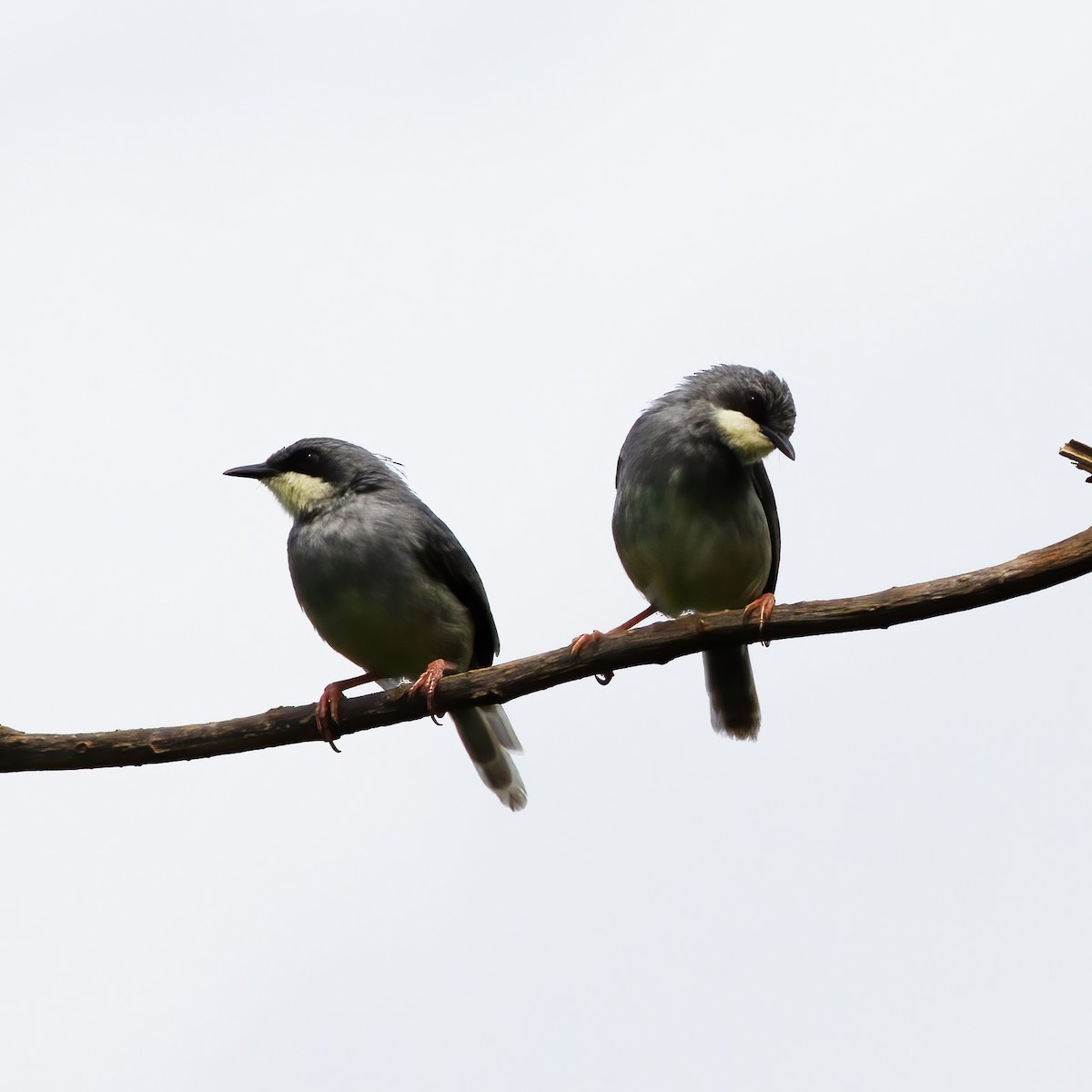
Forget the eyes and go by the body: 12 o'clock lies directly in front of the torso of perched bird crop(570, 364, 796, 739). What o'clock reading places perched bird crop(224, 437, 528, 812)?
perched bird crop(224, 437, 528, 812) is roughly at 3 o'clock from perched bird crop(570, 364, 796, 739).

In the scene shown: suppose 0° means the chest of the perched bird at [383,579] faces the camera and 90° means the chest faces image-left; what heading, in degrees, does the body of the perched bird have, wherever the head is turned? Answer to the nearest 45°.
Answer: approximately 45°

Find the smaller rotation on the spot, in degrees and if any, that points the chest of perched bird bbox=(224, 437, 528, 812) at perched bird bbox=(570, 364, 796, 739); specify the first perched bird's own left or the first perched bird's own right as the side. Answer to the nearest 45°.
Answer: approximately 135° to the first perched bird's own left
